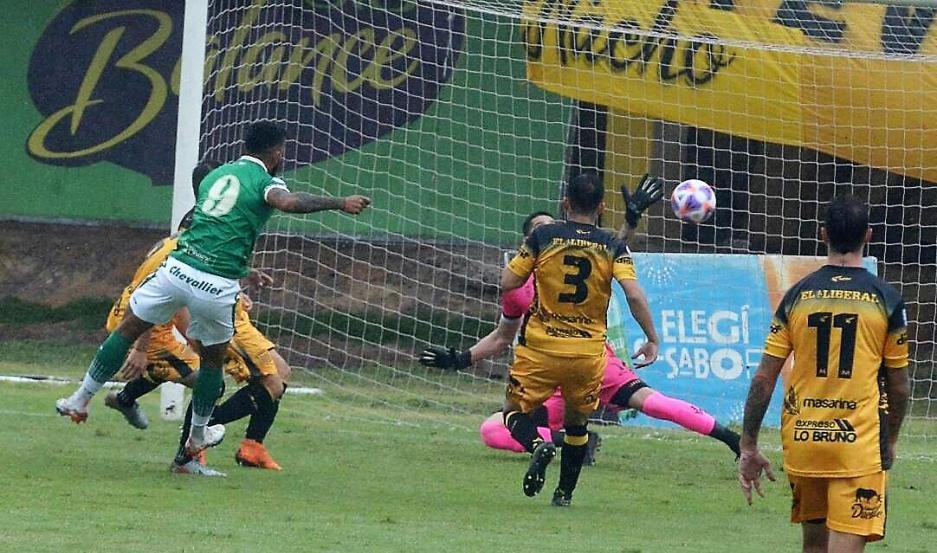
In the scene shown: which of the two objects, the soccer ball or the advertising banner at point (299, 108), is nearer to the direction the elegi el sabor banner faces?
the soccer ball

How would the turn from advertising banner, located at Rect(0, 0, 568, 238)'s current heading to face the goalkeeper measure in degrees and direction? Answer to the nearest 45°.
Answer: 0° — it already faces them

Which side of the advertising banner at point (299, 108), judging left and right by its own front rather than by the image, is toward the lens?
front

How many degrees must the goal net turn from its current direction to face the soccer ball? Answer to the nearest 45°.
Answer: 0° — it already faces it

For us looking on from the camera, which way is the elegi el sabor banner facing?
facing the viewer

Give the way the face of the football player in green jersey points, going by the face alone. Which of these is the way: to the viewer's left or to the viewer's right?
to the viewer's right

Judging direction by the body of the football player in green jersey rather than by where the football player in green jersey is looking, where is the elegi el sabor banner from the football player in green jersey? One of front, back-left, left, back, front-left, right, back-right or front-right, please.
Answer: front

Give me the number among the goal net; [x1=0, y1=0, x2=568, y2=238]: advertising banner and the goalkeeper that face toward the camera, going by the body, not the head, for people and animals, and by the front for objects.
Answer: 3

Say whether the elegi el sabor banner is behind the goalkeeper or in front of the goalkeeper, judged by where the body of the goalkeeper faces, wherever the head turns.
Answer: behind

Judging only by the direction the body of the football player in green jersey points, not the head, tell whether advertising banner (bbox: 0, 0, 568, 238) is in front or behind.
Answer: in front

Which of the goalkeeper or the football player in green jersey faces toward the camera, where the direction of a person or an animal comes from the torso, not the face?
the goalkeeper

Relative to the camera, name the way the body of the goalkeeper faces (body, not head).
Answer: toward the camera

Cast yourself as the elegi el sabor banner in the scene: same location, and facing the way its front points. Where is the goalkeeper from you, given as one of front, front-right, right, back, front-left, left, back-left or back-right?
front

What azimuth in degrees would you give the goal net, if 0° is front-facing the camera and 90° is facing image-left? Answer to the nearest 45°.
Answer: approximately 0°
